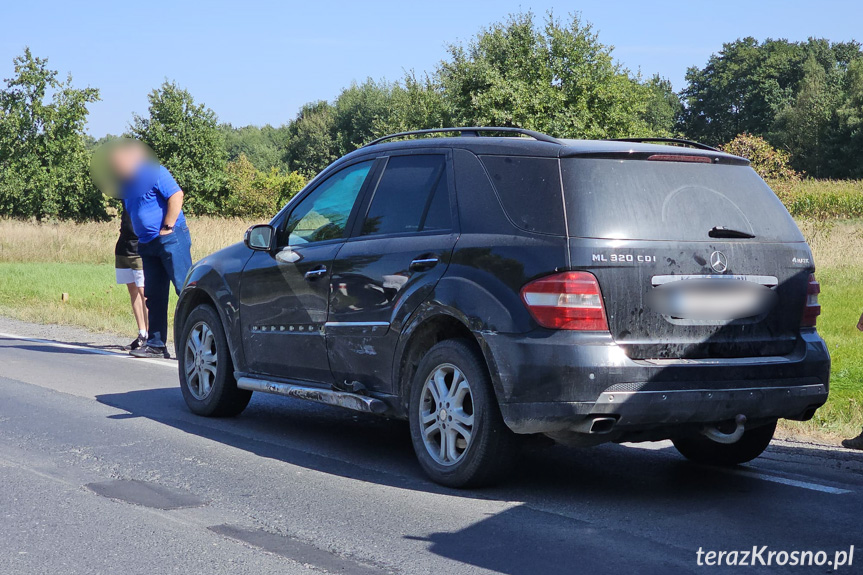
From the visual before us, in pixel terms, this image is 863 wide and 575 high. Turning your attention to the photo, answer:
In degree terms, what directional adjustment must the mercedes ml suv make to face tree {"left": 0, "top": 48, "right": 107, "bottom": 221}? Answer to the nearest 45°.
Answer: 0° — it already faces it

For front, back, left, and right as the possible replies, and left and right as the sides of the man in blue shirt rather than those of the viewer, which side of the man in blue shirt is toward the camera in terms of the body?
left

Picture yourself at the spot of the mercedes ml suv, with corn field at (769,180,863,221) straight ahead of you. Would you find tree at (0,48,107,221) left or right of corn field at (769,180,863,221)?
left

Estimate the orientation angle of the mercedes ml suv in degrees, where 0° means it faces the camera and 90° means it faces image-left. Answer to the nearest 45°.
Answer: approximately 135°

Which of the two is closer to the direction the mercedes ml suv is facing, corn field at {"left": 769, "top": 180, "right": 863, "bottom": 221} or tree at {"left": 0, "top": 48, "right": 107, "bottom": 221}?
the tree

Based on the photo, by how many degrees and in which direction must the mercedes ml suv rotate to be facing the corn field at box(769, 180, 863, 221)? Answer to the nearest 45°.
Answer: approximately 45° to its right
